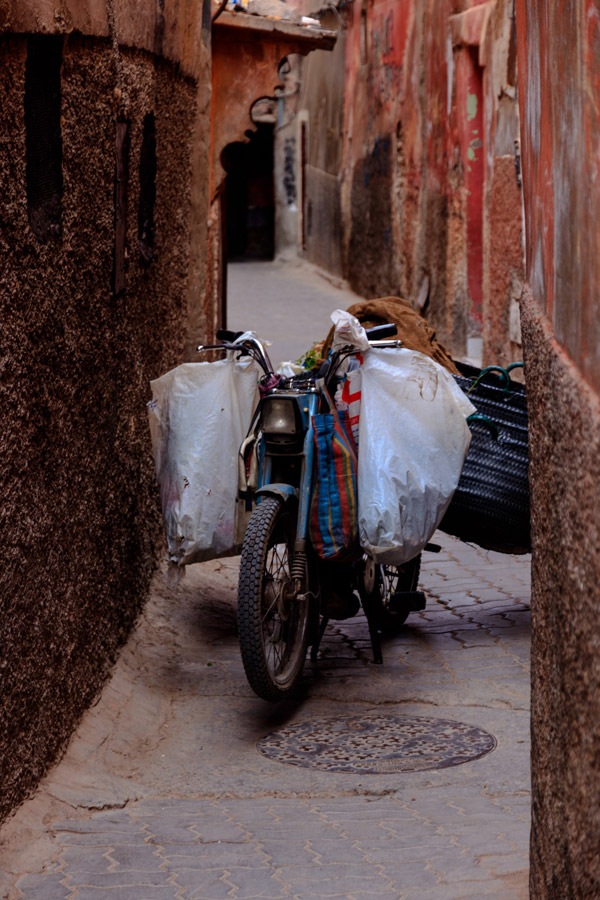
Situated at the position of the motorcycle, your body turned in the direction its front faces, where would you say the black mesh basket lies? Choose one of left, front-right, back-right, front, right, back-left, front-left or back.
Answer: back

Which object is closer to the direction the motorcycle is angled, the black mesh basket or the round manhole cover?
the round manhole cover

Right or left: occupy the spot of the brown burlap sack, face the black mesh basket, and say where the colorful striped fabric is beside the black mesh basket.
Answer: right

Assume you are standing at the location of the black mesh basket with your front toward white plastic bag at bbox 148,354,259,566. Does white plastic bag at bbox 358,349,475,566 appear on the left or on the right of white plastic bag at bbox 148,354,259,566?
left

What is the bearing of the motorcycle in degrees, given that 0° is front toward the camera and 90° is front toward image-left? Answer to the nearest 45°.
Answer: approximately 45°
